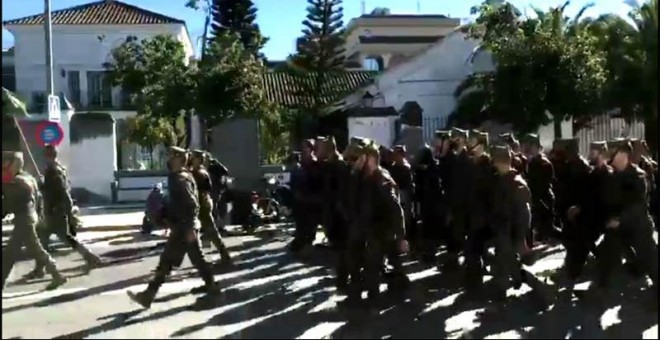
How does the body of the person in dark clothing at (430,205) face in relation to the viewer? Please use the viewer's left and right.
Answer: facing to the left of the viewer

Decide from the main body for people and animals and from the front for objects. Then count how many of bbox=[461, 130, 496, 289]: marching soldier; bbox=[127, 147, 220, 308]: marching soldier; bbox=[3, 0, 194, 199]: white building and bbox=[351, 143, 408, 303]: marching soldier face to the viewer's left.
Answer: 3

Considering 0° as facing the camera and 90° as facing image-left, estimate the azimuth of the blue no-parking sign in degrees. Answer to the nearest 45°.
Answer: approximately 0°

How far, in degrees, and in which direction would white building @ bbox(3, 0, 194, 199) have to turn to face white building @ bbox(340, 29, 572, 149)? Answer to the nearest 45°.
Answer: approximately 45° to its left

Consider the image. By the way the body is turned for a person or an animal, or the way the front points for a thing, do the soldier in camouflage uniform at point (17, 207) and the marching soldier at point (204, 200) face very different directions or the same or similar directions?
same or similar directions

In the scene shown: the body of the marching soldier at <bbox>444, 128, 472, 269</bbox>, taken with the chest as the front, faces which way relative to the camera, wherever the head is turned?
to the viewer's left

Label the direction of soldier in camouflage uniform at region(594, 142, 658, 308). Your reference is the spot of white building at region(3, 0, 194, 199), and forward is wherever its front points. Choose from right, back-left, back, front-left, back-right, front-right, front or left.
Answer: front

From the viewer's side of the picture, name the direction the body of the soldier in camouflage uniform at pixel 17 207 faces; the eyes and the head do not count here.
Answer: to the viewer's left

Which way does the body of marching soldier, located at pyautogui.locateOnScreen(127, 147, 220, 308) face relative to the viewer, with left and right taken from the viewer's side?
facing to the left of the viewer

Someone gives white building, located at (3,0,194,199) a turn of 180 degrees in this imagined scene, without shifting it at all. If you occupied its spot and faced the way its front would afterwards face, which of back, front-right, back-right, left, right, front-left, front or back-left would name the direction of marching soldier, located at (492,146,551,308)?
back
